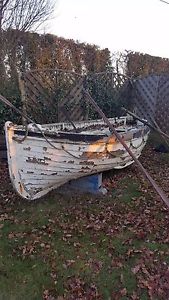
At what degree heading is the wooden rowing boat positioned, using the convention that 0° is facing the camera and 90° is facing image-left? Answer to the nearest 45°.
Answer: approximately 45°
